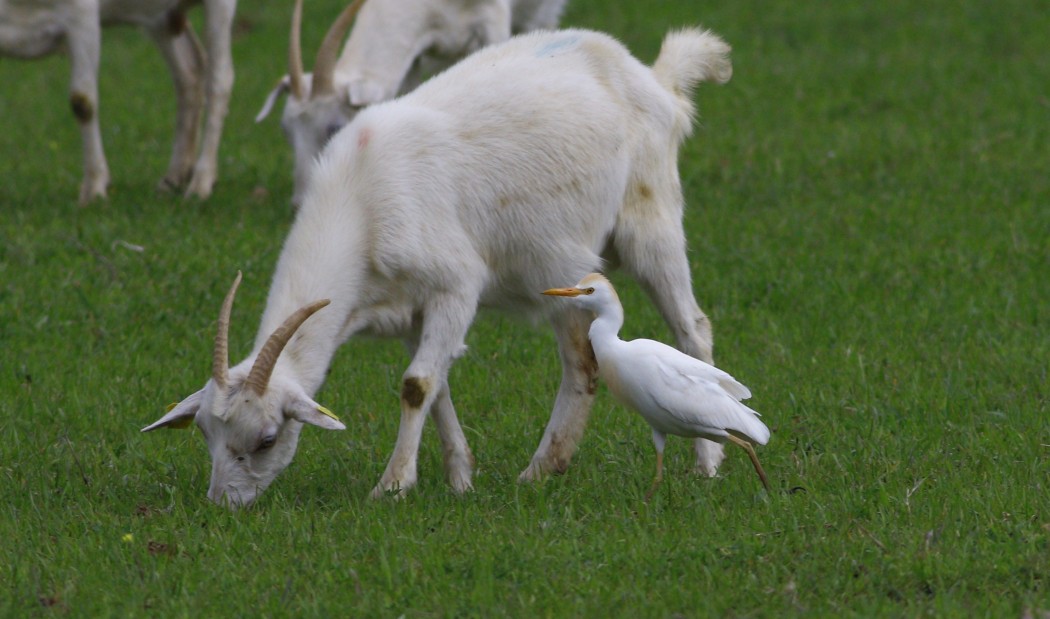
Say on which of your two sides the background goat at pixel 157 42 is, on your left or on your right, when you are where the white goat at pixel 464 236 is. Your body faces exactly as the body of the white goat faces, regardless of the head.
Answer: on your right

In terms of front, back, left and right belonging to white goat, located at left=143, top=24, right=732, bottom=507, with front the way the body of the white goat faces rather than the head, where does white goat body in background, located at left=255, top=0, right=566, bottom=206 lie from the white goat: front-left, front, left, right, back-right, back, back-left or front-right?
back-right

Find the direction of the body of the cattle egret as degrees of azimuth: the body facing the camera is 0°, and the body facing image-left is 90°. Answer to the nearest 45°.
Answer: approximately 90°

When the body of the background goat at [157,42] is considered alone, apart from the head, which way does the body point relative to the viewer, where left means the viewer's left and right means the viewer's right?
facing to the left of the viewer

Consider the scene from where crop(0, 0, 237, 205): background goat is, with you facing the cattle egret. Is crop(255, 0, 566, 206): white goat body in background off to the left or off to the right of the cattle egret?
left

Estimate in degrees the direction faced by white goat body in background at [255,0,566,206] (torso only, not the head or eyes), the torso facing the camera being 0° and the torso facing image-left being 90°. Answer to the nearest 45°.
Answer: approximately 45°
